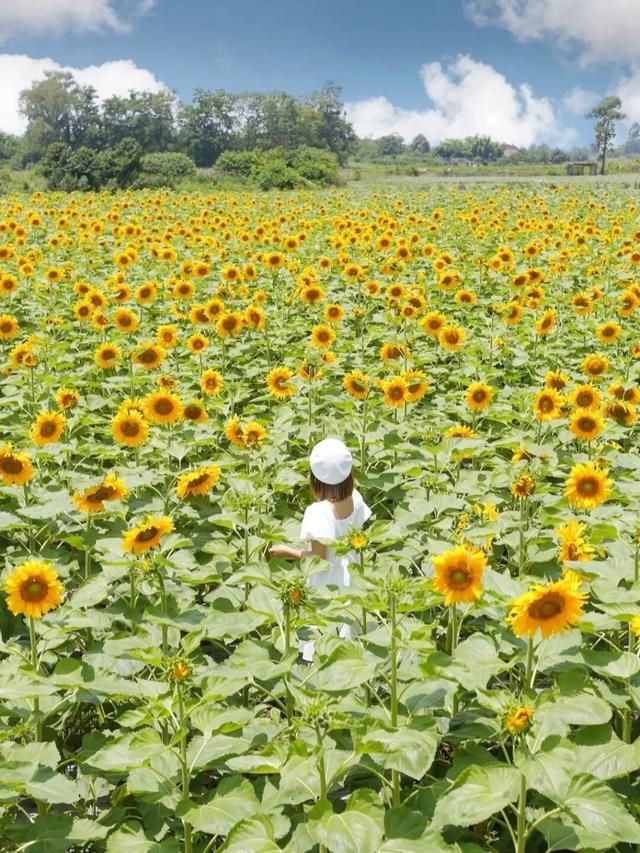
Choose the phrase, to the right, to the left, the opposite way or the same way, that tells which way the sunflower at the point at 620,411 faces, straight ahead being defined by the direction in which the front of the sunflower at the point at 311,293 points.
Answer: the same way

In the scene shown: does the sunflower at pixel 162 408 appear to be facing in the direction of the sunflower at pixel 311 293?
no

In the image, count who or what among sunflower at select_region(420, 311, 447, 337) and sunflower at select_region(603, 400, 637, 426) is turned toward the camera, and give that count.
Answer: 2

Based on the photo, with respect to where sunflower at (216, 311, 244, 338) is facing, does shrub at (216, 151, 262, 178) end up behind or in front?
behind

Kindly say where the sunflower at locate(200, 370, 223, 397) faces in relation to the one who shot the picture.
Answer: facing the viewer

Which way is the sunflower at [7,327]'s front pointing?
toward the camera

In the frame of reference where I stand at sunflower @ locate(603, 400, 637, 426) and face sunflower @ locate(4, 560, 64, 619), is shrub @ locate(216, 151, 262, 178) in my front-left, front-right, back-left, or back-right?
back-right

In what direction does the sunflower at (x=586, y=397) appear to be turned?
toward the camera

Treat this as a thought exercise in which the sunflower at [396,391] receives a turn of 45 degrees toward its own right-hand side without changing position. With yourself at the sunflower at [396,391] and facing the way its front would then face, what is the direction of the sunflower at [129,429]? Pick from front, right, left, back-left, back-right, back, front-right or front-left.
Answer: front

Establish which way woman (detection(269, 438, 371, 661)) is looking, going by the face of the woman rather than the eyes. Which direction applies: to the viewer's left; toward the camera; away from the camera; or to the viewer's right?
away from the camera

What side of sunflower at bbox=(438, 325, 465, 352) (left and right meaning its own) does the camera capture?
front

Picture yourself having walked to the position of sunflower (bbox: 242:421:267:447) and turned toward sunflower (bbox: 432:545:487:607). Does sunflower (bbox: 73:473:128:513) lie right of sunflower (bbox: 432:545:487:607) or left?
right

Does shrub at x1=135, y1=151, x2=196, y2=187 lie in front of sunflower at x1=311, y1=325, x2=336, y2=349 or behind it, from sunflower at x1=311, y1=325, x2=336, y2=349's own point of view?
behind

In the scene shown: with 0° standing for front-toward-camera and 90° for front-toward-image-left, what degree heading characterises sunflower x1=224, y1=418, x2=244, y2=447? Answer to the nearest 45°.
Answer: approximately 315°

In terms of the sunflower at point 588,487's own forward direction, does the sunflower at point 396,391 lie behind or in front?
behind

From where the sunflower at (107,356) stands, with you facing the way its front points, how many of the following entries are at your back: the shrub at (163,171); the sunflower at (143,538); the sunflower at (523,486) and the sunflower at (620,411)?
1

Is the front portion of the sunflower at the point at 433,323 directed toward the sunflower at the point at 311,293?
no

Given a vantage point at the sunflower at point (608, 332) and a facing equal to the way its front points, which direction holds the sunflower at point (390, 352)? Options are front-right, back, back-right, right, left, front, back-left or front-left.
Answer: front-right
